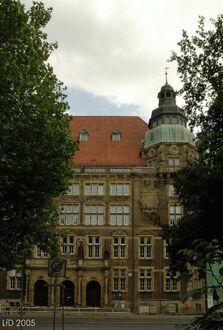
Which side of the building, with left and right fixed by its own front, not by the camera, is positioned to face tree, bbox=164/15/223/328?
front

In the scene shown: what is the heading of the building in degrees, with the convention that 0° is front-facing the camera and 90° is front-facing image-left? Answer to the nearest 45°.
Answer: approximately 0°

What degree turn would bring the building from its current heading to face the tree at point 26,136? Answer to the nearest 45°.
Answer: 0° — it already faces it
